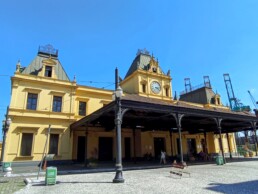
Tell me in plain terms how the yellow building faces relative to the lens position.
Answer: facing the viewer and to the right of the viewer

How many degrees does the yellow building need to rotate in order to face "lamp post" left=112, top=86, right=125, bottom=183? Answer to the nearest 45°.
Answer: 0° — it already faces it
